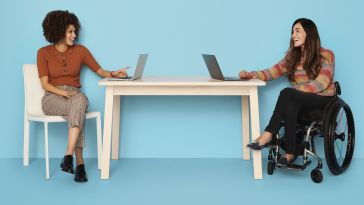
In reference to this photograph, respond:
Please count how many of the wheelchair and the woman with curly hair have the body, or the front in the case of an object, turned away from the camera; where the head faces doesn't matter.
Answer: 0

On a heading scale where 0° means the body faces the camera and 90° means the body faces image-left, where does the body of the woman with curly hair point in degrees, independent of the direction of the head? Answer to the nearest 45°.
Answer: approximately 315°

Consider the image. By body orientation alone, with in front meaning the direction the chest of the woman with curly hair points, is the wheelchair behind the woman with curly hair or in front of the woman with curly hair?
in front
